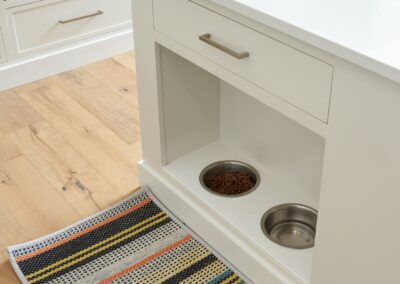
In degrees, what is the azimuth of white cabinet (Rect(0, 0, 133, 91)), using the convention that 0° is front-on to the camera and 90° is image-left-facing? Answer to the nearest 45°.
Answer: approximately 315°

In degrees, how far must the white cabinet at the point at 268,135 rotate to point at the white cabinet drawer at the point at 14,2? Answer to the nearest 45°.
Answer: approximately 90° to its right

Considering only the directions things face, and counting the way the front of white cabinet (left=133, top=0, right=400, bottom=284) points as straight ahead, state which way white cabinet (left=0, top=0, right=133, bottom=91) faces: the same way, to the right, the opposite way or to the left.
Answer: to the left

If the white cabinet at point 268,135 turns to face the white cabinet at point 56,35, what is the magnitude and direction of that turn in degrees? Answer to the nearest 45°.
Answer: approximately 90° to its right

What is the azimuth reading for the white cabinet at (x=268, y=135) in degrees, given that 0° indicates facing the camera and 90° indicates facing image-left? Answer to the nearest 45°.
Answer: approximately 45°

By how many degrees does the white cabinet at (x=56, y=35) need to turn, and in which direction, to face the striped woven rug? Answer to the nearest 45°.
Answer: approximately 45° to its right
